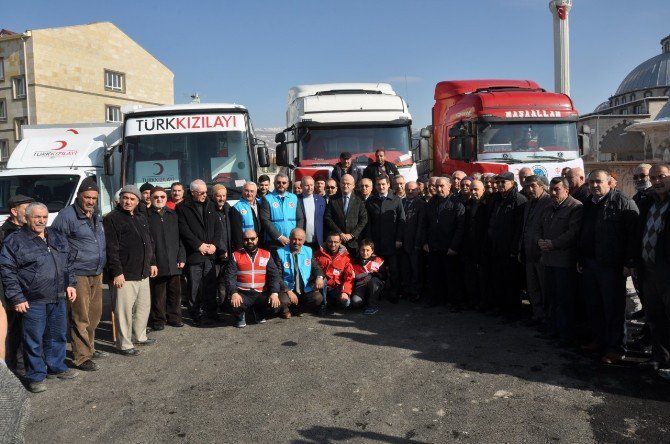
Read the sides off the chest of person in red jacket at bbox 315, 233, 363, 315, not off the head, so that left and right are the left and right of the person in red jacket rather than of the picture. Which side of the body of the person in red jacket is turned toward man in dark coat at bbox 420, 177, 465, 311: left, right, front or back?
left

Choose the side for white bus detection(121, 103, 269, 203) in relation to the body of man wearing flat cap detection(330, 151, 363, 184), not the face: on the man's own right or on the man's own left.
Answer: on the man's own right

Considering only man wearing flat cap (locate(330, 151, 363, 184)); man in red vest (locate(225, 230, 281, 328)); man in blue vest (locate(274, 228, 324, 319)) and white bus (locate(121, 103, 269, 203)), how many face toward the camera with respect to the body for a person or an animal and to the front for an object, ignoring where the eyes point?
4

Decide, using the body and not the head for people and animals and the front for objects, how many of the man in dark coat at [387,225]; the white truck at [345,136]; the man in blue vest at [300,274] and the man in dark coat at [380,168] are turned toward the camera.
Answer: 4

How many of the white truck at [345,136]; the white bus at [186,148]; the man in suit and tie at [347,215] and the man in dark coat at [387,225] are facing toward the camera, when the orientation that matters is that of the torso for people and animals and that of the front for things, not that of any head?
4

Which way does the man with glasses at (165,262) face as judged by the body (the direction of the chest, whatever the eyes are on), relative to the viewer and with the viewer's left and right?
facing the viewer

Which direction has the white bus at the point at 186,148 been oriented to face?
toward the camera

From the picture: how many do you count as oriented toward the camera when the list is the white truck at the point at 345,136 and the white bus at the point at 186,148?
2

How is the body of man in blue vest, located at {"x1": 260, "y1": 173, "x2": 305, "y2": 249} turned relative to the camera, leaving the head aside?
toward the camera

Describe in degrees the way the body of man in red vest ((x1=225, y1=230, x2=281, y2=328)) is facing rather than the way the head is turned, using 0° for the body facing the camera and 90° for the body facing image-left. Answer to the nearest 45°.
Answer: approximately 0°

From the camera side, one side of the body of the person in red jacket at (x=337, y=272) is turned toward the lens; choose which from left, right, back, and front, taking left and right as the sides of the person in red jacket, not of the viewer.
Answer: front
